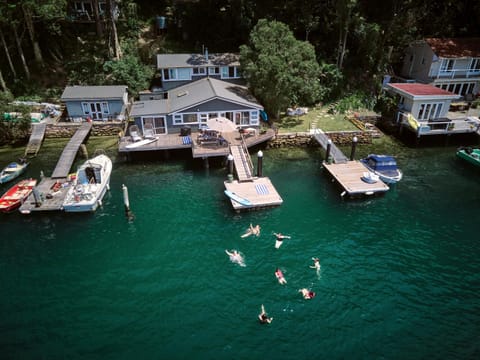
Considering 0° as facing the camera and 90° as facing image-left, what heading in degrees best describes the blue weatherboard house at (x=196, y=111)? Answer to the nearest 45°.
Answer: approximately 0°

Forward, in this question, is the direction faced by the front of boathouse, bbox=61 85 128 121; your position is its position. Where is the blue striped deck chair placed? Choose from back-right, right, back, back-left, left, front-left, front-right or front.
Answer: front-left

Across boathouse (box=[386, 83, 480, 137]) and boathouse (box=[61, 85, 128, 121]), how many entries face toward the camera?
2

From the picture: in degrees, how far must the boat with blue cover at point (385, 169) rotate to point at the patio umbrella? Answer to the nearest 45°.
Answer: approximately 135° to its right

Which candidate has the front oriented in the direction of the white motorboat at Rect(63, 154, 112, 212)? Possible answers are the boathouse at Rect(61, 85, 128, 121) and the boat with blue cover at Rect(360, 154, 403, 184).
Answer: the boathouse

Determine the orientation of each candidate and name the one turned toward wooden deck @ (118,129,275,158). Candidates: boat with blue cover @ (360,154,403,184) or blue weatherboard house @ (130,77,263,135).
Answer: the blue weatherboard house

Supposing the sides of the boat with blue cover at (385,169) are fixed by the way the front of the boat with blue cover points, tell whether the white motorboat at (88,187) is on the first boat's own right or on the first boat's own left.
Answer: on the first boat's own right

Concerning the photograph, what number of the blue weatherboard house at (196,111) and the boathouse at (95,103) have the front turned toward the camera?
2

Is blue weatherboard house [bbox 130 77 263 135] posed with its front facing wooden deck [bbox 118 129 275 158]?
yes

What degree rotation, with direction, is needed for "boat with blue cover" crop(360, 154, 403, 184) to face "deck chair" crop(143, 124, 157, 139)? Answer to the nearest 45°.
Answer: approximately 135° to its right

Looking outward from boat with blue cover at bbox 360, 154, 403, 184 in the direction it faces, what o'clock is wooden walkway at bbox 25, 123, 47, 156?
The wooden walkway is roughly at 4 o'clock from the boat with blue cover.

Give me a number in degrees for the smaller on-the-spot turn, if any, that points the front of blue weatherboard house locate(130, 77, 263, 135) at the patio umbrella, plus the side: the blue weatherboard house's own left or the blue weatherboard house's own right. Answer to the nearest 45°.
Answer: approximately 45° to the blue weatherboard house's own left

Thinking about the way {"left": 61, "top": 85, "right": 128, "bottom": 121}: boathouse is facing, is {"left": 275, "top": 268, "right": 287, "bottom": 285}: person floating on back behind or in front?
in front

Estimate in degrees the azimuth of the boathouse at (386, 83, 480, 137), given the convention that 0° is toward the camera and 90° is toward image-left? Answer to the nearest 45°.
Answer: approximately 0°

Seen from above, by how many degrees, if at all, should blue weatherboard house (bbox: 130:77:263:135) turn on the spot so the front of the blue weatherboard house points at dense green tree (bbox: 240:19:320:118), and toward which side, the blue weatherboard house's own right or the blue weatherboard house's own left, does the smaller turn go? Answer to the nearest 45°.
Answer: approximately 90° to the blue weatherboard house's own left

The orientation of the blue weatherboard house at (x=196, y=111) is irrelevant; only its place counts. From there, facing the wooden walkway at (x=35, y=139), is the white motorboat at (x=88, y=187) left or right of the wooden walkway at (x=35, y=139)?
left

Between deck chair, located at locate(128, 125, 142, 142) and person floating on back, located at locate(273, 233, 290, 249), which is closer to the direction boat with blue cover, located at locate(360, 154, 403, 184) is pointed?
the person floating on back
